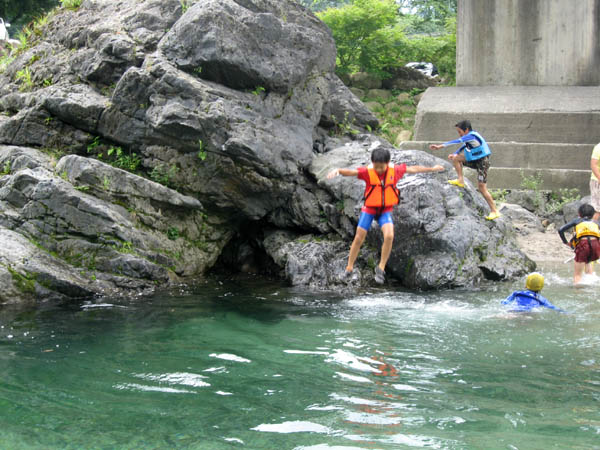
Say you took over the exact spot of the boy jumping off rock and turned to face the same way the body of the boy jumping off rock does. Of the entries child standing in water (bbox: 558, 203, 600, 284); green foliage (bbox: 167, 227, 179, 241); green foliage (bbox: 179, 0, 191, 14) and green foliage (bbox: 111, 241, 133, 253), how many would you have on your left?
1

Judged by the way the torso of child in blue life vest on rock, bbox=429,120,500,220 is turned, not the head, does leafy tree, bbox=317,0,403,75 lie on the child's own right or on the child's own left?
on the child's own right

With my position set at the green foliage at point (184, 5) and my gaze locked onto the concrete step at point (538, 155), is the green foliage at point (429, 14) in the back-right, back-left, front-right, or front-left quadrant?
front-left

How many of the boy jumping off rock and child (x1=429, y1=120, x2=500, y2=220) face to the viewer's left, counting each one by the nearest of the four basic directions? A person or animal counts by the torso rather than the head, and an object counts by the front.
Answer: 1

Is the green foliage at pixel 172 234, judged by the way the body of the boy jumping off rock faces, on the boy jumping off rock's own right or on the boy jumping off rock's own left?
on the boy jumping off rock's own right

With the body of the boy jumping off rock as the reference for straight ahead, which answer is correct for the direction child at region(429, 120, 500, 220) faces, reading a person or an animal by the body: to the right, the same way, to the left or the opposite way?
to the right

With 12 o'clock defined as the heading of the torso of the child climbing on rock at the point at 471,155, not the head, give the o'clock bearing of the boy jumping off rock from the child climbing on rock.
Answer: The boy jumping off rock is roughly at 10 o'clock from the child climbing on rock.

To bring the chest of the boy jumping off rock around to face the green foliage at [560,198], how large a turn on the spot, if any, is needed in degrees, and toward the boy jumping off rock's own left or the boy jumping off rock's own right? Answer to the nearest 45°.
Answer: approximately 135° to the boy jumping off rock's own left

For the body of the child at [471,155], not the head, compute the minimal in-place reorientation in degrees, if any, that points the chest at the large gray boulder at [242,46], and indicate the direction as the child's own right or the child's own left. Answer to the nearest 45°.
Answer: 0° — they already face it

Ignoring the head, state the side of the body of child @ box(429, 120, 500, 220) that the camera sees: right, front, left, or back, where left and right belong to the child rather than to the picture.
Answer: left

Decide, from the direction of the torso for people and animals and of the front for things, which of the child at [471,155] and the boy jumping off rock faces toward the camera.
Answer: the boy jumping off rock

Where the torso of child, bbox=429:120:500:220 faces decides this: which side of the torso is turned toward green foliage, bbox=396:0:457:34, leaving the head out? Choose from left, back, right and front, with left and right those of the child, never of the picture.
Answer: right

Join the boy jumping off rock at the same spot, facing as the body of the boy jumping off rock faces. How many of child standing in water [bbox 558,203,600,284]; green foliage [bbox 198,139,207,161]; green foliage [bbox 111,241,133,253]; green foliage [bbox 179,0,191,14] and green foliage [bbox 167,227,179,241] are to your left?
1

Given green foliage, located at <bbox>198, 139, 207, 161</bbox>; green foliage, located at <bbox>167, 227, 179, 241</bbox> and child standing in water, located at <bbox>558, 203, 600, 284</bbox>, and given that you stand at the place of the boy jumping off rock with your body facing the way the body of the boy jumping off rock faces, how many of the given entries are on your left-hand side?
1

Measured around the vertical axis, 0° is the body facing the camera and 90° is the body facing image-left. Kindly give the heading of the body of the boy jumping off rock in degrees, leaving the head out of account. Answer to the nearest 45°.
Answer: approximately 0°

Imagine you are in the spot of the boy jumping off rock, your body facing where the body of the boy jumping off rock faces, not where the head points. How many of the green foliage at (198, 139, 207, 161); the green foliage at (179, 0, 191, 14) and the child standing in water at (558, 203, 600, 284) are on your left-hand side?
1
